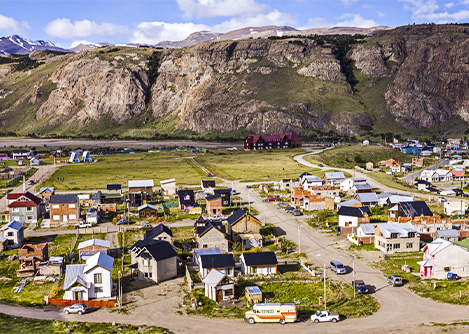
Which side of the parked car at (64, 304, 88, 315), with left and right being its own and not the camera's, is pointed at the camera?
left

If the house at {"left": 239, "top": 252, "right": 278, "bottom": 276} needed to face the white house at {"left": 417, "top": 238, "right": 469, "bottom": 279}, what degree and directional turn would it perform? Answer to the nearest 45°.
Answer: approximately 90° to its left

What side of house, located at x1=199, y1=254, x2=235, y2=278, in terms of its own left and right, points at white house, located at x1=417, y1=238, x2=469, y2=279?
left

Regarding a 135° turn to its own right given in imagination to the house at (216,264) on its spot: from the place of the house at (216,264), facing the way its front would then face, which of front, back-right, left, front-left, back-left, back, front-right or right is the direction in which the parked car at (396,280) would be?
back-right

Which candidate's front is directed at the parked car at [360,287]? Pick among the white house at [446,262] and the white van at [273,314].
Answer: the white house

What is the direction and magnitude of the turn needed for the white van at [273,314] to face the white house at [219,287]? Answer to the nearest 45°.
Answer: approximately 45° to its right

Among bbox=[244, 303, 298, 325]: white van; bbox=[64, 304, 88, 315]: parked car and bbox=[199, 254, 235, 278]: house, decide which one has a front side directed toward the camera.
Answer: the house

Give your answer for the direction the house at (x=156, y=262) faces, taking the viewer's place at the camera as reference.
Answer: facing the viewer and to the left of the viewer

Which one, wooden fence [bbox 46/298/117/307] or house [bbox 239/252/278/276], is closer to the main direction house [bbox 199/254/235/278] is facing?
the wooden fence

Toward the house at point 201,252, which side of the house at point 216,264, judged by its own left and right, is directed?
back

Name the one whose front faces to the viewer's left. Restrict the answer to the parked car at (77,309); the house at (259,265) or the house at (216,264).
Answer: the parked car

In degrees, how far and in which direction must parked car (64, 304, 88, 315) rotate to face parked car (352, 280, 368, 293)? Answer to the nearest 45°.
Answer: approximately 180°

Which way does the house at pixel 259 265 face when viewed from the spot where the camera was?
facing the viewer

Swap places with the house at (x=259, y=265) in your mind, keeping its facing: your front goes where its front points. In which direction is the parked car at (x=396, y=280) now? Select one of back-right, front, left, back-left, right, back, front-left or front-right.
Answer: left

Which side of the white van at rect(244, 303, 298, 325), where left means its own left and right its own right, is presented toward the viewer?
left

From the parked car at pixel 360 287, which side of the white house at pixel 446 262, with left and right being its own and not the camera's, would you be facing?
front

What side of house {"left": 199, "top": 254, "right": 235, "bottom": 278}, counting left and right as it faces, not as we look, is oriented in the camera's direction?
front

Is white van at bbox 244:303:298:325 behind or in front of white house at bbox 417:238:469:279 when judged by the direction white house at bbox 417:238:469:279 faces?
in front

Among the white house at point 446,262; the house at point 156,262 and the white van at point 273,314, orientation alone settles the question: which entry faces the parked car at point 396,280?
the white house

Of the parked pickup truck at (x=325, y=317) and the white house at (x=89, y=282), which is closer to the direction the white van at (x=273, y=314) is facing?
the white house
